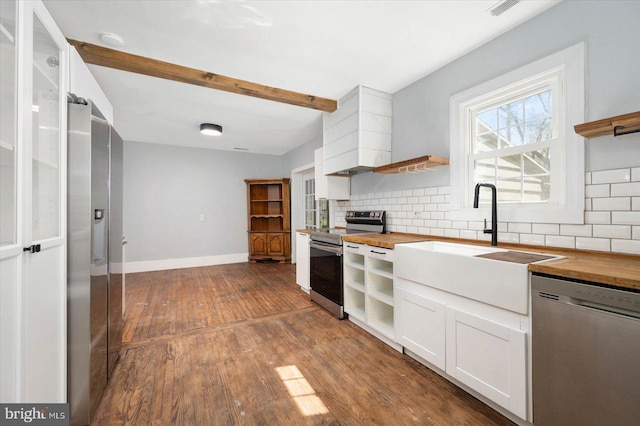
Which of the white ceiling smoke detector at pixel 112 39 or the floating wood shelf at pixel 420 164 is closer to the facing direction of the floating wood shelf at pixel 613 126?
the white ceiling smoke detector

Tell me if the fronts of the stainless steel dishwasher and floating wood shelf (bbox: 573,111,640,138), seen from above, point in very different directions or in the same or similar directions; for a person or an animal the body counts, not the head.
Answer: same or similar directions

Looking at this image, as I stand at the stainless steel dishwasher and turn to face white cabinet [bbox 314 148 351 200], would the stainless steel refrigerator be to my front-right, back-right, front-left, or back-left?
front-left

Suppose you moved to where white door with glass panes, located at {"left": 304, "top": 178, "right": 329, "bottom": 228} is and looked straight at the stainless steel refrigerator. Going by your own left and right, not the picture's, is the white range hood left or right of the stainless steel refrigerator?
left

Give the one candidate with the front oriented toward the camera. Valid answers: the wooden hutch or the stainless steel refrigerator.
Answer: the wooden hutch

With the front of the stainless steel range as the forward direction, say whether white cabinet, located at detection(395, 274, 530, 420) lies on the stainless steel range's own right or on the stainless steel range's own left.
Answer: on the stainless steel range's own left

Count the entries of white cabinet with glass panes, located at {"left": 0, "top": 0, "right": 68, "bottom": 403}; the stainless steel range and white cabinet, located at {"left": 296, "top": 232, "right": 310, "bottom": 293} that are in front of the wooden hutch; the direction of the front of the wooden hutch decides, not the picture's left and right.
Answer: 3

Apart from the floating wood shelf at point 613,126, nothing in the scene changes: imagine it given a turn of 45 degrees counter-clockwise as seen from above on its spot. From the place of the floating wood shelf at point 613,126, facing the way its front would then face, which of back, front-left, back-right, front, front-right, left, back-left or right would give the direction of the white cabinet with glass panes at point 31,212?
front-right

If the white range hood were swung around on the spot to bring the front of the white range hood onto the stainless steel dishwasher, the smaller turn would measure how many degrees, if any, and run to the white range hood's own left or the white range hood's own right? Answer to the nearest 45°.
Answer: approximately 90° to the white range hood's own left

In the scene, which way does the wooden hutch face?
toward the camera

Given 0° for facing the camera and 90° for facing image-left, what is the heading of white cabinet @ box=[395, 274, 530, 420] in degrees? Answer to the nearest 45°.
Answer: approximately 45°

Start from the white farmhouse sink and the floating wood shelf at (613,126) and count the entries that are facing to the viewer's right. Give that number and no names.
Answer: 0

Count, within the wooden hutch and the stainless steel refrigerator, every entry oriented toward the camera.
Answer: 1

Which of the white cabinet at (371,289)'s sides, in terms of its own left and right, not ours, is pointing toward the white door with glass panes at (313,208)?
right

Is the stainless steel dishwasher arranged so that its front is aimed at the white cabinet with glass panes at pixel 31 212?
yes

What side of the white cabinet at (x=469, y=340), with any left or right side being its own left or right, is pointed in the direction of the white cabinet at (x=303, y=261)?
right
